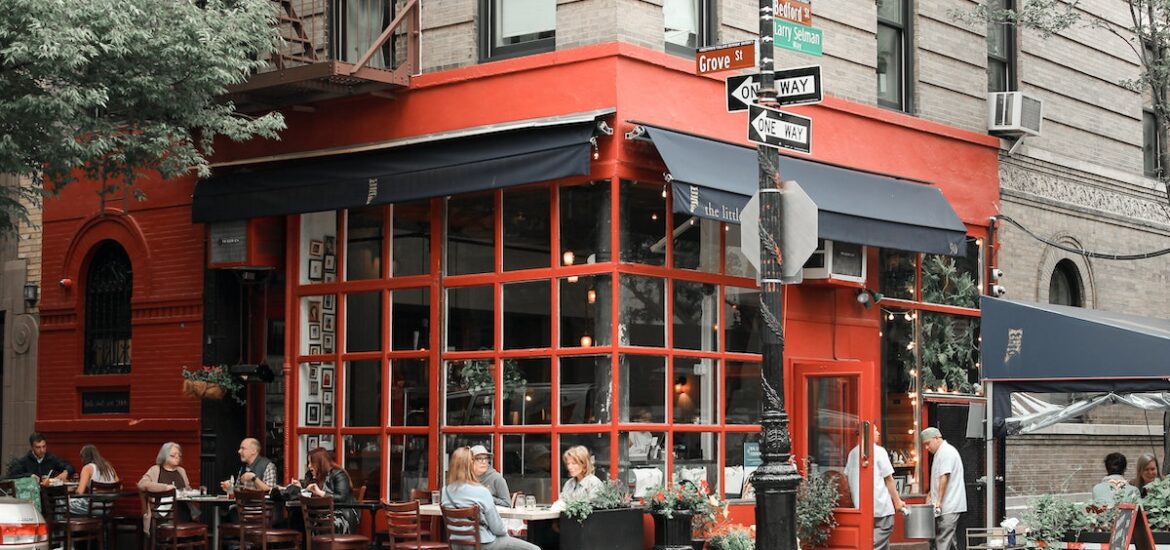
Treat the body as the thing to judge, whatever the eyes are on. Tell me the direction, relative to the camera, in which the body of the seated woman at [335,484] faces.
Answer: to the viewer's left

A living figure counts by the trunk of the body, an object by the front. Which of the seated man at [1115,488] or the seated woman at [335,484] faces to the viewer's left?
the seated woman

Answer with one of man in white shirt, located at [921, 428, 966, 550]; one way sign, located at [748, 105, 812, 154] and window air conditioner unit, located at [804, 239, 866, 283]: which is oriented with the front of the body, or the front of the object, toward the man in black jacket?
the man in white shirt

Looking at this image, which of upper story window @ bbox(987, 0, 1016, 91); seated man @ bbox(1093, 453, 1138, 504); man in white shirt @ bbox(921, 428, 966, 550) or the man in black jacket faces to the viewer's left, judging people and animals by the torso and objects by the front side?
the man in white shirt

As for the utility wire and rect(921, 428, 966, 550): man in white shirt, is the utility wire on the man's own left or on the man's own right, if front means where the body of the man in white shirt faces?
on the man's own right

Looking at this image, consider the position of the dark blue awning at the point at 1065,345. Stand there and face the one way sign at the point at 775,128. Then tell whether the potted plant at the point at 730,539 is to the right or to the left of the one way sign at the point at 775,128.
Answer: right

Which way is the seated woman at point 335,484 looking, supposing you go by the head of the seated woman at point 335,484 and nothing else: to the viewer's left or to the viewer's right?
to the viewer's left

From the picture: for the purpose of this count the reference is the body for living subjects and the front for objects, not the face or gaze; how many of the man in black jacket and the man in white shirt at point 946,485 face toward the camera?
1

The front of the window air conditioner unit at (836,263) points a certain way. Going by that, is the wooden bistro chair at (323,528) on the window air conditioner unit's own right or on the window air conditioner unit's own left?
on the window air conditioner unit's own right
